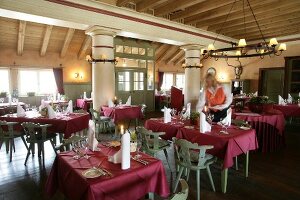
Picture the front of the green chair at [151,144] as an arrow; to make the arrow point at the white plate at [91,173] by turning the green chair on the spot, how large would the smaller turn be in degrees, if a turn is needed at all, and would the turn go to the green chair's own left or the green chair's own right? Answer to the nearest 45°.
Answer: approximately 135° to the green chair's own right

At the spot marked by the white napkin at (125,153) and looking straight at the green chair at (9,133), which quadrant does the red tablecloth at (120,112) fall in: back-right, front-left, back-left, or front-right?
front-right

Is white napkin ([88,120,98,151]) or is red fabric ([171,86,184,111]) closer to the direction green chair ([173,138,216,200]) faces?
the red fabric

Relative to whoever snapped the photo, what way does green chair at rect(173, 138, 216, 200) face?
facing away from the viewer and to the right of the viewer

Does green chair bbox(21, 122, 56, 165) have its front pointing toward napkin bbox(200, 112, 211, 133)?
no

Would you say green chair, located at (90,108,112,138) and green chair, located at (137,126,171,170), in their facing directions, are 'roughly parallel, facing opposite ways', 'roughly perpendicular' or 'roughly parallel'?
roughly parallel

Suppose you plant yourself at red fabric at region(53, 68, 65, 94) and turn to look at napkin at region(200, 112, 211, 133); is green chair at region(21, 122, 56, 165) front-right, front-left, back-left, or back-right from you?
front-right

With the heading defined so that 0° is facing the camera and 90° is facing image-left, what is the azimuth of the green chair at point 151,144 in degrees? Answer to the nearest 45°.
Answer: approximately 225°

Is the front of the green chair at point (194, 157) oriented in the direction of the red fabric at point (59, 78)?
no

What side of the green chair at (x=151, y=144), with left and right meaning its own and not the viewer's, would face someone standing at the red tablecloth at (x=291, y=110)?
front

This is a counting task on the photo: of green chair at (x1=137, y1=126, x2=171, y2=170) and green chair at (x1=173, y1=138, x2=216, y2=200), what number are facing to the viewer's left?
0

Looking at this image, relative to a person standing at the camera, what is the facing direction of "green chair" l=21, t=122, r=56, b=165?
facing away from the viewer and to the right of the viewer

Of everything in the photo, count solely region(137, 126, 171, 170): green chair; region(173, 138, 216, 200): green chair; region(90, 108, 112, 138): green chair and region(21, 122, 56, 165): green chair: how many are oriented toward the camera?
0

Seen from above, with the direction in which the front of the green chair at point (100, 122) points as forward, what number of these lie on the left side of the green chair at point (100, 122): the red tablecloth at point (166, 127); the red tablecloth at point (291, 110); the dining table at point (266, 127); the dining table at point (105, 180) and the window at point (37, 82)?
1

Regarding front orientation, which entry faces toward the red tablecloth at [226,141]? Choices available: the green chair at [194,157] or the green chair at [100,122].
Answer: the green chair at [194,157]
